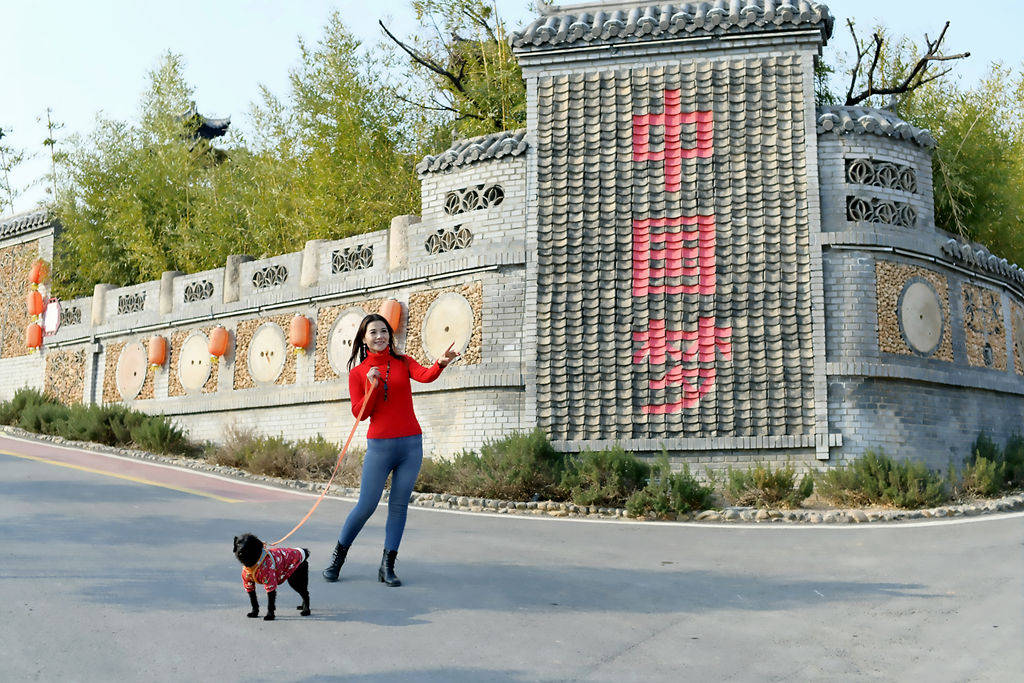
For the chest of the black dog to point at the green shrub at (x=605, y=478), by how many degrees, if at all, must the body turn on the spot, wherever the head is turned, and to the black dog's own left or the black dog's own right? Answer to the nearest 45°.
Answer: approximately 180°

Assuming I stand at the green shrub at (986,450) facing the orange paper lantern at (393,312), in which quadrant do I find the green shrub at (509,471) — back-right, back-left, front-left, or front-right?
front-left

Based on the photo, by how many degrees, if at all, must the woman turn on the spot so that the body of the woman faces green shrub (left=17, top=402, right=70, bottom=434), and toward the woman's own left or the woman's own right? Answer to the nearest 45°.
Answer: approximately 135° to the woman's own right

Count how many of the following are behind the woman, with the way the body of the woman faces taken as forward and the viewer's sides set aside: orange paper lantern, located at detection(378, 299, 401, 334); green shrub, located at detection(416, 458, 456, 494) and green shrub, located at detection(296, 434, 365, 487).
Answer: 3

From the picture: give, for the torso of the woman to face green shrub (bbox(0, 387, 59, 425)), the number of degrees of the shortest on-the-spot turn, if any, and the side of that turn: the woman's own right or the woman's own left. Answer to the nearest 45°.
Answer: approximately 135° to the woman's own right

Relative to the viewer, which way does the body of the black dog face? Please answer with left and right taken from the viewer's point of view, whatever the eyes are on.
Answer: facing the viewer and to the left of the viewer

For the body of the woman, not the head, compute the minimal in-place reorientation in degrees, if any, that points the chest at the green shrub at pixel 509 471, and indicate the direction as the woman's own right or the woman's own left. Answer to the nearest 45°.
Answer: approximately 180°

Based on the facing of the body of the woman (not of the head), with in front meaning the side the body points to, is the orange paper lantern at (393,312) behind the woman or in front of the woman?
behind

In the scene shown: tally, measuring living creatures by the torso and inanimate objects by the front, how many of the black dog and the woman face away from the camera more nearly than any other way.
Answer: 0

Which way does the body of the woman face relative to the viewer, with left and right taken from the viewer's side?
facing the viewer
